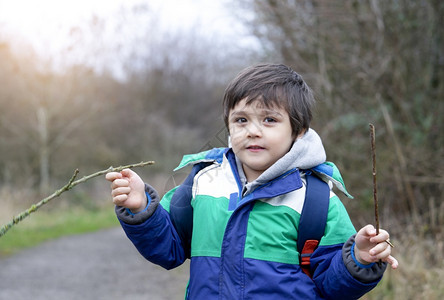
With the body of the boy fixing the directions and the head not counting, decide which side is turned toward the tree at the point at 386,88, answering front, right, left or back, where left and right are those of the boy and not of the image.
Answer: back

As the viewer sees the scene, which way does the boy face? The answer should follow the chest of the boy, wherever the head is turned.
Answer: toward the camera
